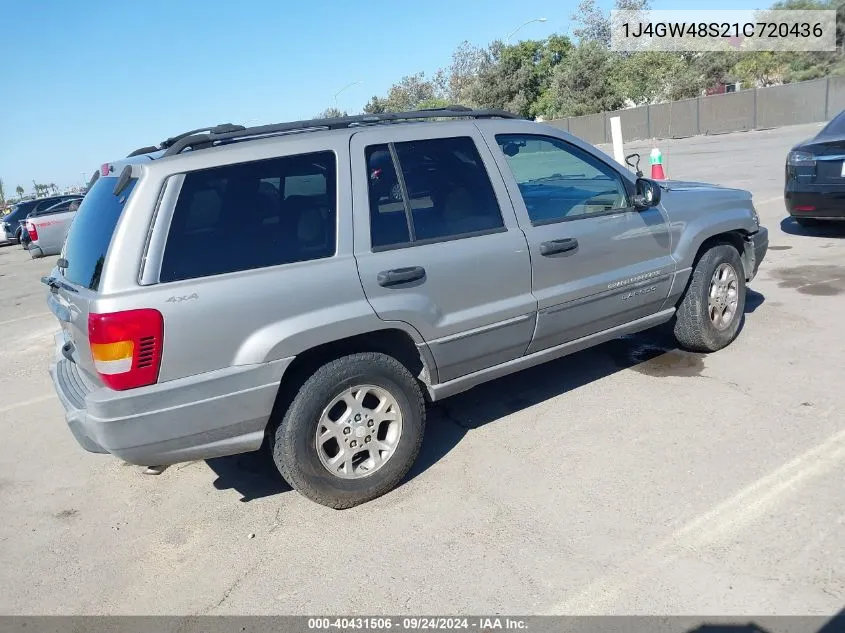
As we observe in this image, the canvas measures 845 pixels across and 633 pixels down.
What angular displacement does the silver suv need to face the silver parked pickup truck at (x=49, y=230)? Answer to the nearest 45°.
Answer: approximately 90° to its left

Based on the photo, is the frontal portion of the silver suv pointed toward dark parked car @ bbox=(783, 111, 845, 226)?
yes

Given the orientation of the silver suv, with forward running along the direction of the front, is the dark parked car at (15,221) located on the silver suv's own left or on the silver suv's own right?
on the silver suv's own left

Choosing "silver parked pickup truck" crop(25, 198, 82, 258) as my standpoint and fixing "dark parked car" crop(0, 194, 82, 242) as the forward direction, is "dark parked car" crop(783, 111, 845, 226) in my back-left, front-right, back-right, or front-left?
back-right

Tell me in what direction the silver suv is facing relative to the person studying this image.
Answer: facing away from the viewer and to the right of the viewer

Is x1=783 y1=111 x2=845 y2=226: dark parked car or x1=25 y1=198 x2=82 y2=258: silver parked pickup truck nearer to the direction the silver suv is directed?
the dark parked car
